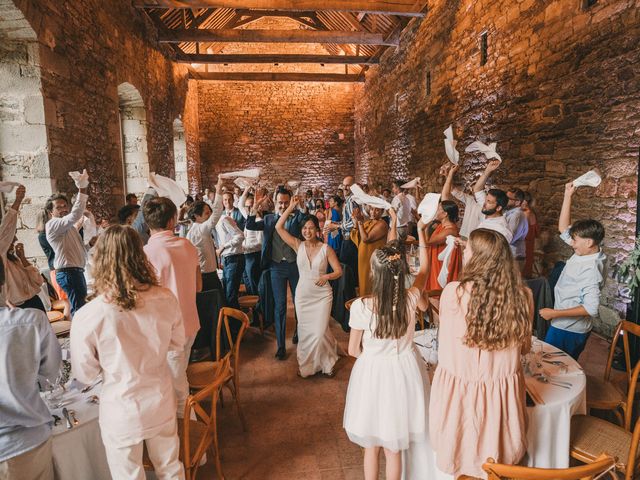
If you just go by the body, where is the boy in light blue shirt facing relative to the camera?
to the viewer's left

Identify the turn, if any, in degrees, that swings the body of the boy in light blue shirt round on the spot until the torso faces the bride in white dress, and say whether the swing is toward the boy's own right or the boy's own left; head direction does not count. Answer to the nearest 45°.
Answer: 0° — they already face them

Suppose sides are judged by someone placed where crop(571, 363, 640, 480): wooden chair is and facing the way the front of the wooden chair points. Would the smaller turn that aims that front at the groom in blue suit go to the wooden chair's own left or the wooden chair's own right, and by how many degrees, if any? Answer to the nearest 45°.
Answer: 0° — it already faces them

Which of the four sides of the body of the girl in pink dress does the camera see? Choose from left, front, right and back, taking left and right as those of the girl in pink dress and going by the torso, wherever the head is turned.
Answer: back

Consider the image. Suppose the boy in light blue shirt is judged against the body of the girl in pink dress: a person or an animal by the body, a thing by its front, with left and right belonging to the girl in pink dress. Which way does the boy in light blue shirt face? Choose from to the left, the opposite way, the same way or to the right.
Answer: to the left

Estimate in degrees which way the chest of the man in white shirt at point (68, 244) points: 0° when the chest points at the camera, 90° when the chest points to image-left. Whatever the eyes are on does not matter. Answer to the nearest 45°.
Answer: approximately 270°

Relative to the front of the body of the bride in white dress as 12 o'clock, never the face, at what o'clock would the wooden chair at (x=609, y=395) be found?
The wooden chair is roughly at 10 o'clock from the bride in white dress.

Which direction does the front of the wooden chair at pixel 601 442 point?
to the viewer's left
